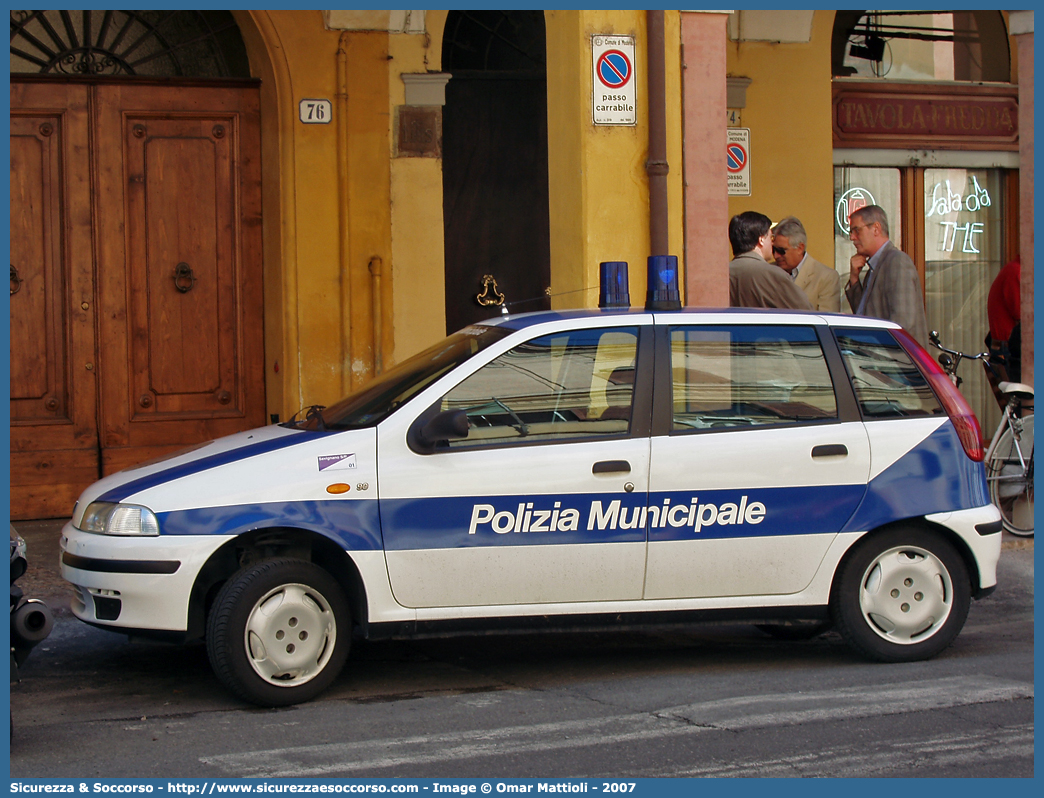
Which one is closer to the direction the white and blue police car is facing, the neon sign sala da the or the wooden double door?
the wooden double door

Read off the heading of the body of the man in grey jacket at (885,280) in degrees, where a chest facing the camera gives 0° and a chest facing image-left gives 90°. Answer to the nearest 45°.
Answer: approximately 90°

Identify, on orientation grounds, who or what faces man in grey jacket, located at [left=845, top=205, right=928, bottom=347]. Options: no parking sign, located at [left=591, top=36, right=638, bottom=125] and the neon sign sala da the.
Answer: the neon sign sala da the

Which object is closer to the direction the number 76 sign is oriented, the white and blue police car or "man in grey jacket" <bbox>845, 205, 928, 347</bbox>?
the white and blue police car

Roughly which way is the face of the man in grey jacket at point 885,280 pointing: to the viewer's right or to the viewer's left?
to the viewer's left

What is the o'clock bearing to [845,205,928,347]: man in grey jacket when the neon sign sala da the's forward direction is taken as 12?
The man in grey jacket is roughly at 12 o'clock from the neon sign sala da the.

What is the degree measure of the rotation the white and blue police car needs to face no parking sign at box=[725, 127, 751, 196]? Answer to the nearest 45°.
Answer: approximately 90° to its right

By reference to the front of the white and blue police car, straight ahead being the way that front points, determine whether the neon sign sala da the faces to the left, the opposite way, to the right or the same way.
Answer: to the left

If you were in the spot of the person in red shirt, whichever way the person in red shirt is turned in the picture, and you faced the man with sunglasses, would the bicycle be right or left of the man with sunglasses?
left

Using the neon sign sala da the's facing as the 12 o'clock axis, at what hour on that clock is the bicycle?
The bicycle is roughly at 12 o'clock from the neon sign sala da the.
